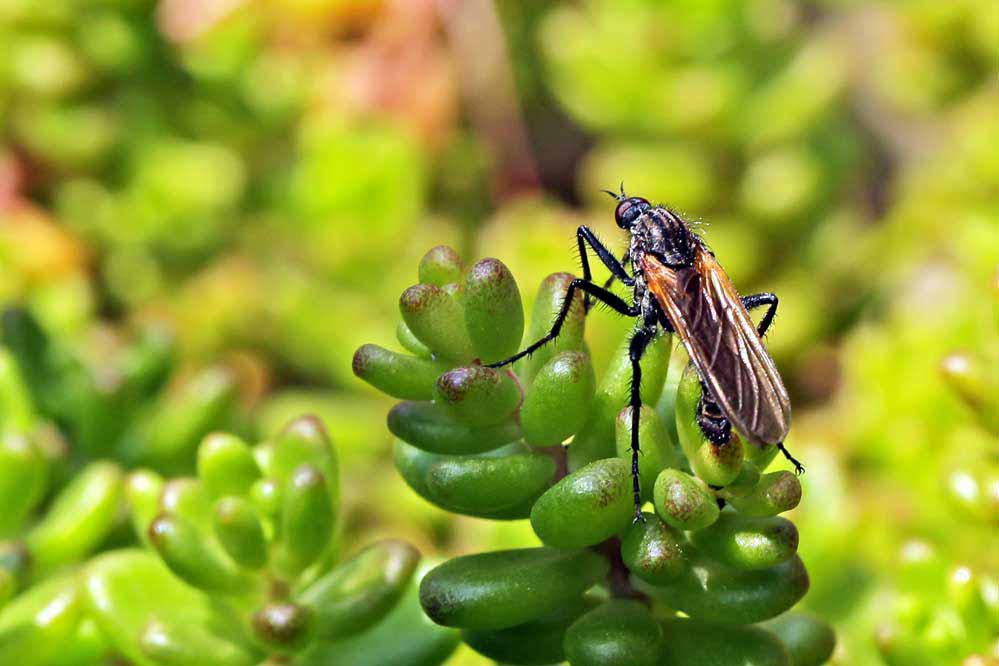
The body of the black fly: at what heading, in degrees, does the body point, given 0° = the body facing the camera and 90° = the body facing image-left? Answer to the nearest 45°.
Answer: approximately 135°

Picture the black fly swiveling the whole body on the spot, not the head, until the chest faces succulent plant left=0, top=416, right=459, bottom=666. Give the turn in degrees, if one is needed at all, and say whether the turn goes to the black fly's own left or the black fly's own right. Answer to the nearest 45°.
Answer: approximately 45° to the black fly's own left
